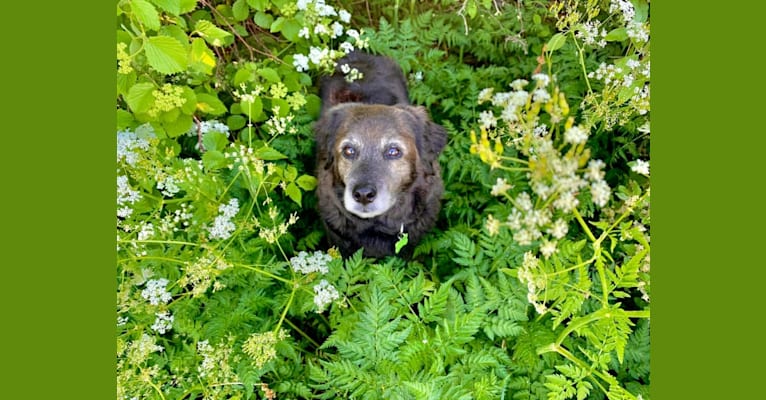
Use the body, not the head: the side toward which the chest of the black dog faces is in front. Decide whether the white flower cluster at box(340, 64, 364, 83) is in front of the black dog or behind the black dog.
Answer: behind

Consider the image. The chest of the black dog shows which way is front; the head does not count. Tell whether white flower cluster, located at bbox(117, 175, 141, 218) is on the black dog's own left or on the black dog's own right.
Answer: on the black dog's own right

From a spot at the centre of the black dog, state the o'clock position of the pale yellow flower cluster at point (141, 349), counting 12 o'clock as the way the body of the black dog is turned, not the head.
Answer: The pale yellow flower cluster is roughly at 1 o'clock from the black dog.

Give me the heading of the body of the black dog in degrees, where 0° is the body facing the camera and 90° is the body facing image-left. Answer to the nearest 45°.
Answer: approximately 0°

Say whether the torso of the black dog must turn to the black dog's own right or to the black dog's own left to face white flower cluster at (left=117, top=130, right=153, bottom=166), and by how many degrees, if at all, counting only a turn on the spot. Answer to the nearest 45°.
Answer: approximately 45° to the black dog's own right

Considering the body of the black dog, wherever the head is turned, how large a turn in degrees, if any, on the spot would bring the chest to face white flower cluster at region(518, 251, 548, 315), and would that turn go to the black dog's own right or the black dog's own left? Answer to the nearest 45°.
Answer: approximately 45° to the black dog's own left
